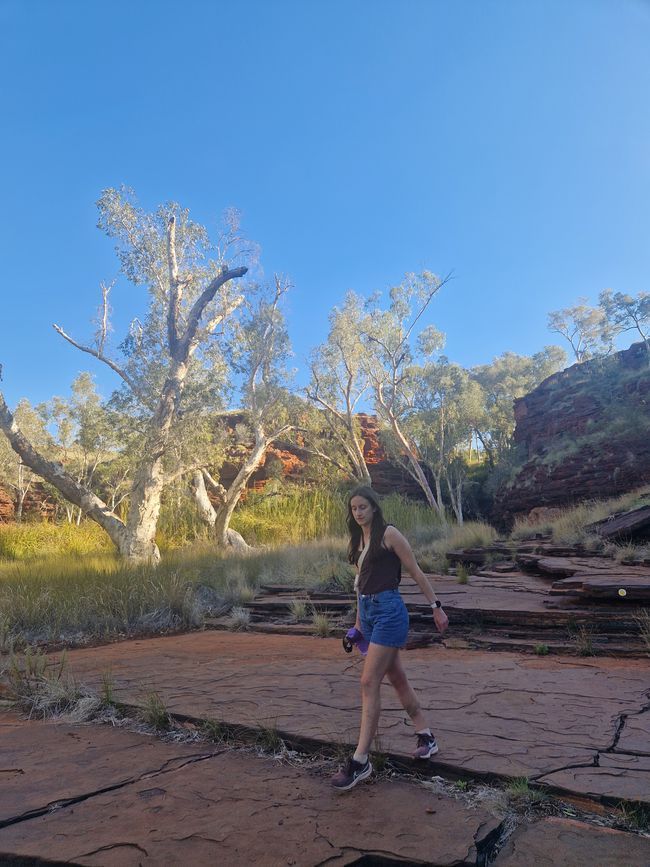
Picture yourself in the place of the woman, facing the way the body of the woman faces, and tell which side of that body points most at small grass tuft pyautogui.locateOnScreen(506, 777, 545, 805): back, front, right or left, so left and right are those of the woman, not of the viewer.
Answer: left

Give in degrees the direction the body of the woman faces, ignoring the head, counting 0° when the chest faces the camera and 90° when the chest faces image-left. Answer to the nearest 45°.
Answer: approximately 45°

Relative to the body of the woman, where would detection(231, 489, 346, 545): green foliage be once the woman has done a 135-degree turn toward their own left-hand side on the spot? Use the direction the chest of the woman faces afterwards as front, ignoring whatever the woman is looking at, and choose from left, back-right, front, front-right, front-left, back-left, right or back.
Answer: left

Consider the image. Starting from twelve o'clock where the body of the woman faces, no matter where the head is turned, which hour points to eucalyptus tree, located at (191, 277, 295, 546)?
The eucalyptus tree is roughly at 4 o'clock from the woman.

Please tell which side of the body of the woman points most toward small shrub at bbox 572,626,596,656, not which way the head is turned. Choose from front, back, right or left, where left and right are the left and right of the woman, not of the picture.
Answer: back

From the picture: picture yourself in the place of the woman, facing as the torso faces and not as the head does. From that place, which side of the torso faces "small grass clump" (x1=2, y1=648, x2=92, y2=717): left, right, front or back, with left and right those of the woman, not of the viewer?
right

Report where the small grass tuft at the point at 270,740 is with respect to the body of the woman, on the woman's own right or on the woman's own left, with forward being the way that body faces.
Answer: on the woman's own right

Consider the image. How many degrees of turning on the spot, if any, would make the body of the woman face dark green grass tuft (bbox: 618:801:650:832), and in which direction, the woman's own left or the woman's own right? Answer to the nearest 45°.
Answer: approximately 90° to the woman's own left

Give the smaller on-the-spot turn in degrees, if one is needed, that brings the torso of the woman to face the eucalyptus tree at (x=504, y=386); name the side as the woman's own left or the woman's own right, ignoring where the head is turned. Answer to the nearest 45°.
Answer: approximately 135° to the woman's own right

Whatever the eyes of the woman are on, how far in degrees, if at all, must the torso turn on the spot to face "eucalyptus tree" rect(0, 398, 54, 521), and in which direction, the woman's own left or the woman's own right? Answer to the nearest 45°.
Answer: approximately 90° to the woman's own right

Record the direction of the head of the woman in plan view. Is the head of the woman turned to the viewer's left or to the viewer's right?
to the viewer's left

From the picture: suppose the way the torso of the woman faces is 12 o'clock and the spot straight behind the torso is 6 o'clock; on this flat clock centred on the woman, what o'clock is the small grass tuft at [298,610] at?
The small grass tuft is roughly at 4 o'clock from the woman.

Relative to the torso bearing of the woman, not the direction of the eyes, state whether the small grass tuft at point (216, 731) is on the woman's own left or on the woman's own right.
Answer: on the woman's own right

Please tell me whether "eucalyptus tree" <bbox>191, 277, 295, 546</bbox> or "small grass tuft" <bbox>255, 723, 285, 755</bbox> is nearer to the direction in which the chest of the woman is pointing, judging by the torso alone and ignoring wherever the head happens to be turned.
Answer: the small grass tuft
